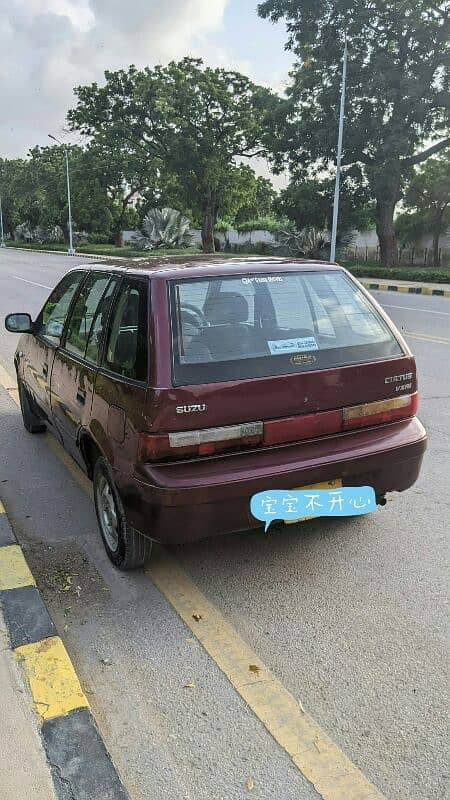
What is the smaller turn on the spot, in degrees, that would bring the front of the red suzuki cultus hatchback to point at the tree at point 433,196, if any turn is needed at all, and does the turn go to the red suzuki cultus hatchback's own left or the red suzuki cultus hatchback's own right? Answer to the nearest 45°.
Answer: approximately 45° to the red suzuki cultus hatchback's own right

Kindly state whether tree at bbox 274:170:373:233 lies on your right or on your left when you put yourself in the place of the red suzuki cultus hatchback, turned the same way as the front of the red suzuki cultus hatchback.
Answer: on your right

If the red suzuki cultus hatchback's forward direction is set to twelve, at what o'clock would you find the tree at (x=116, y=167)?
The tree is roughly at 1 o'clock from the red suzuki cultus hatchback.

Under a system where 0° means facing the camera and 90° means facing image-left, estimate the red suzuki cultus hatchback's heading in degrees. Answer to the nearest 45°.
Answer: approximately 135°

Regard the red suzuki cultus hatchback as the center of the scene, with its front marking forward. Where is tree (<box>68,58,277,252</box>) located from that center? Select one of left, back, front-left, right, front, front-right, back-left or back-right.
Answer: front-right

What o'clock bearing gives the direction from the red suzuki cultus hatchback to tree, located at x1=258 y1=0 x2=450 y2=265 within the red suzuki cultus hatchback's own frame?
The tree is roughly at 2 o'clock from the red suzuki cultus hatchback.
